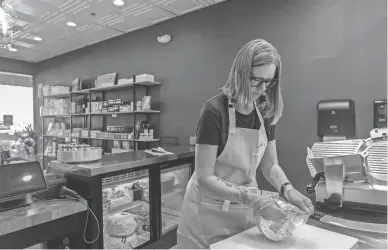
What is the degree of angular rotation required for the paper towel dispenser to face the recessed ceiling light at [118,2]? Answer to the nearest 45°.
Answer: approximately 90° to its right

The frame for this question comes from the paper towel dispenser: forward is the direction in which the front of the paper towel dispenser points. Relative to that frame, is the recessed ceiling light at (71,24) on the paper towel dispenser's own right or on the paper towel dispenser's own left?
on the paper towel dispenser's own right

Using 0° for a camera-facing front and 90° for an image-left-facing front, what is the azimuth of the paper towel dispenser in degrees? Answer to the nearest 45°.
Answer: approximately 0°

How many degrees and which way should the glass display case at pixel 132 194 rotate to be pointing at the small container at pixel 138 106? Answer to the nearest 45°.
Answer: approximately 135° to its left

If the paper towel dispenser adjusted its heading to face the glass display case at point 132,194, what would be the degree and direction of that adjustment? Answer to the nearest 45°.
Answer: approximately 45° to its right
